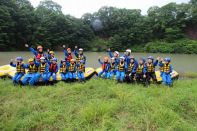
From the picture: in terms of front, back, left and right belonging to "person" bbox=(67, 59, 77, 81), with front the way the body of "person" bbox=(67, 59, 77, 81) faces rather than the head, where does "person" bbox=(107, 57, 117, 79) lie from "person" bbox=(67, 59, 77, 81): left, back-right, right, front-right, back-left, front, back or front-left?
left

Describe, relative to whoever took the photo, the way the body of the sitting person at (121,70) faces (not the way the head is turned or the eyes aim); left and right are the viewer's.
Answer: facing the viewer

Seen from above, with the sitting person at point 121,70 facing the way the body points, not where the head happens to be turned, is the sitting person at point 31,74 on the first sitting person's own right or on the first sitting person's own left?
on the first sitting person's own right

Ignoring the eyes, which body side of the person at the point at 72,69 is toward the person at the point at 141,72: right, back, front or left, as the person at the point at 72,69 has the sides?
left

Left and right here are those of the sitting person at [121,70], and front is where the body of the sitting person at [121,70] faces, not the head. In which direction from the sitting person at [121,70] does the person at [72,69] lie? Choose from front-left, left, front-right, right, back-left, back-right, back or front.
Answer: right

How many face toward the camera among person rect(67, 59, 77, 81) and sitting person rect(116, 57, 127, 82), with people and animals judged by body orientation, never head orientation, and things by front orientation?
2

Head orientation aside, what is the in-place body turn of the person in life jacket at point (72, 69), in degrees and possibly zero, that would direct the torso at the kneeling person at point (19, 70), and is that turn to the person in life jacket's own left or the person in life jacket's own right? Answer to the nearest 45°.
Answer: approximately 90° to the person in life jacket's own right

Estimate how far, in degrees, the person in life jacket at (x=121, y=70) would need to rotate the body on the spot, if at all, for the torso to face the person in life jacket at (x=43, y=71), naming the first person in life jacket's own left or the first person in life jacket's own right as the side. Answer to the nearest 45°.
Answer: approximately 90° to the first person in life jacket's own right

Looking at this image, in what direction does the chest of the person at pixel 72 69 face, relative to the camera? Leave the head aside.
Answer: toward the camera

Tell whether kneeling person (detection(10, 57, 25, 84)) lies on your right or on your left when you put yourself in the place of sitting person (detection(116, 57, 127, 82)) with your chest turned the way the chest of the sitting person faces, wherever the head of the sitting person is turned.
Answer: on your right

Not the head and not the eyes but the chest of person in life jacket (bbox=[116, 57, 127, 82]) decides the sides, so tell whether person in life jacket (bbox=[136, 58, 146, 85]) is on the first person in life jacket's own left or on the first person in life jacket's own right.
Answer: on the first person in life jacket's own left
